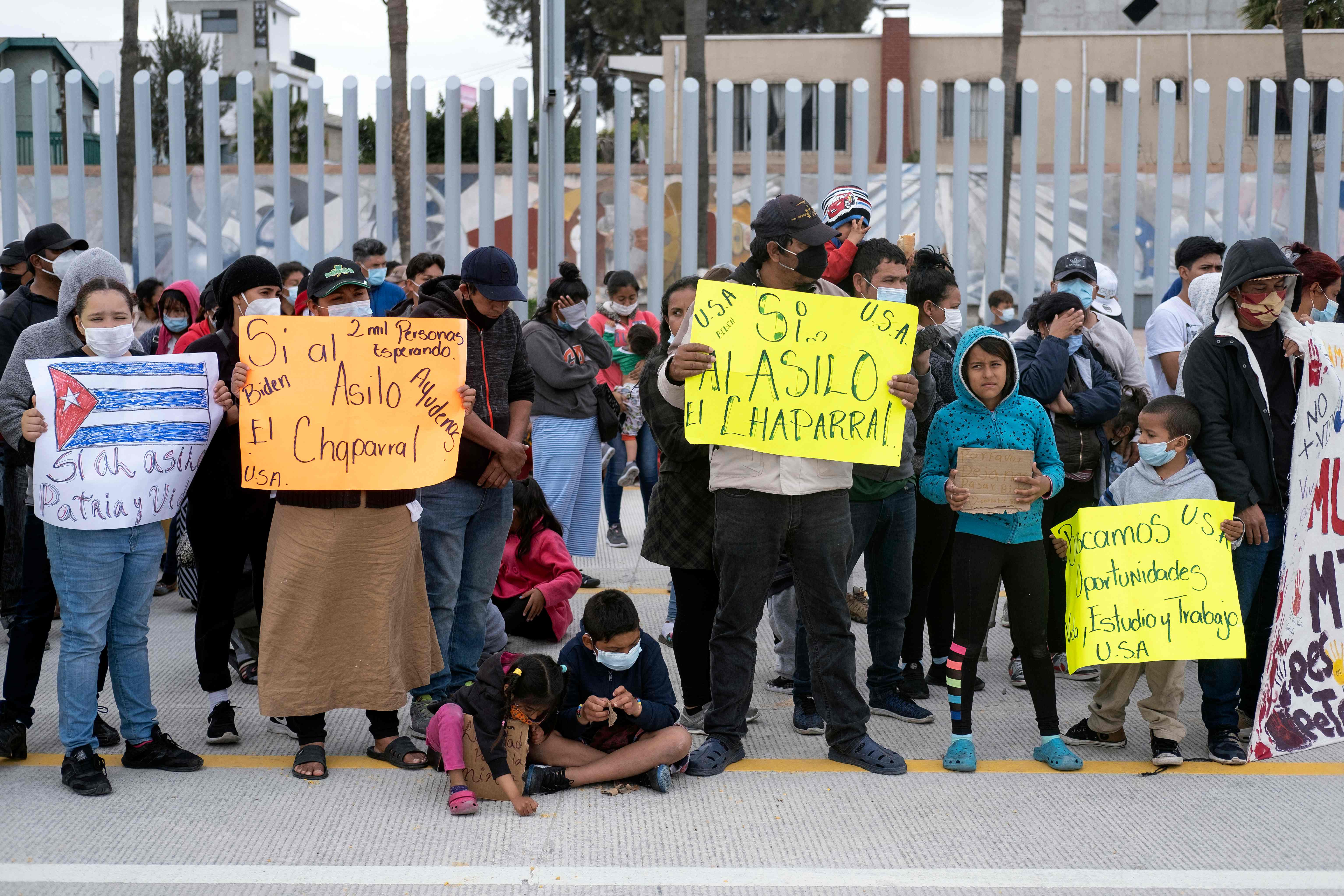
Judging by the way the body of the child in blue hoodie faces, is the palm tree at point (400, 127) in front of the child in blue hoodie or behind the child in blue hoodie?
behind

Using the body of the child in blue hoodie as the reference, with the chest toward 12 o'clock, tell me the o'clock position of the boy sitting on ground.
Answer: The boy sitting on ground is roughly at 2 o'clock from the child in blue hoodie.

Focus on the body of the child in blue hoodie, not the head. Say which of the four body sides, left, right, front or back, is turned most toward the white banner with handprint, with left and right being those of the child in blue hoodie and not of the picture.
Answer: left
